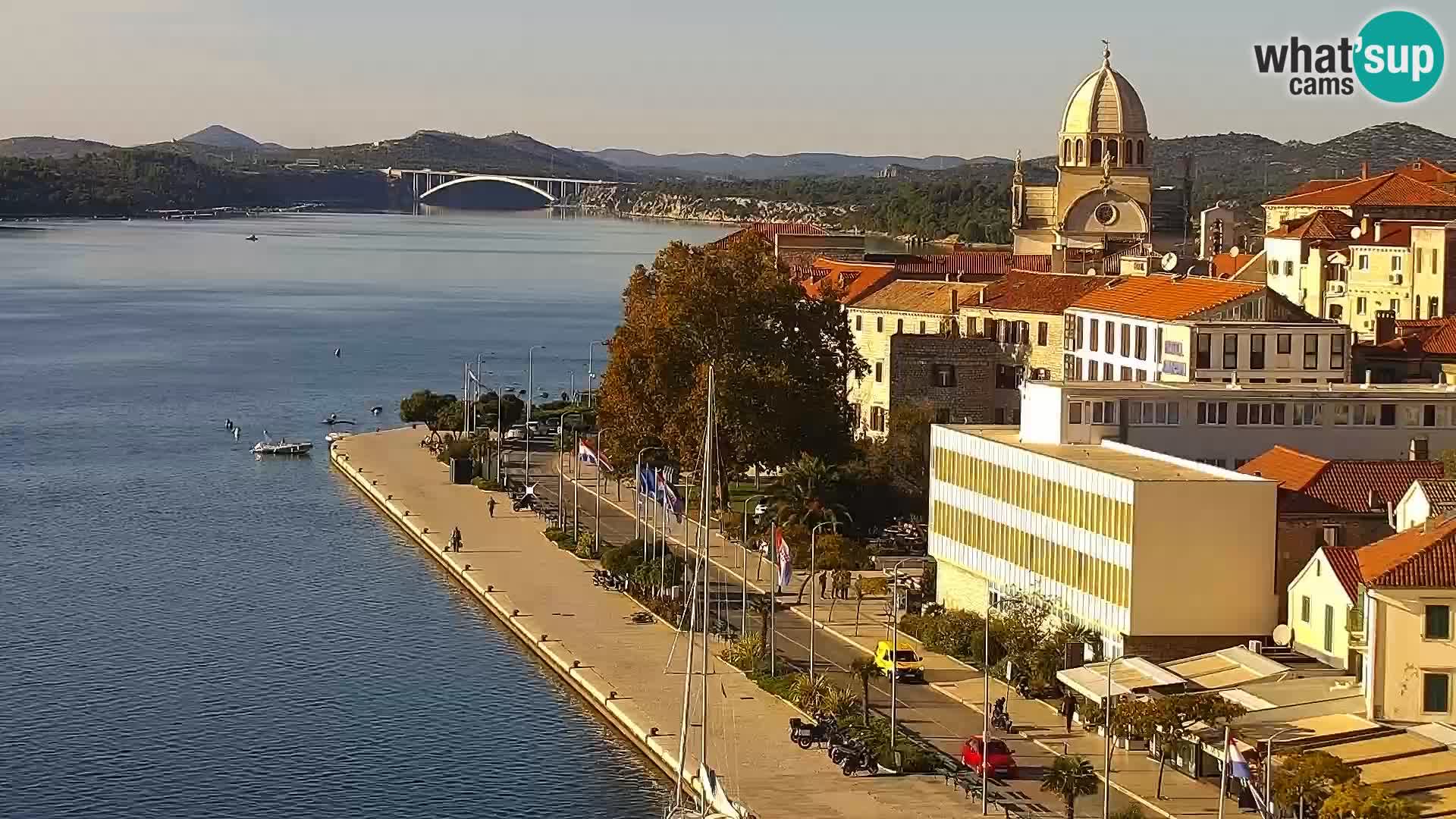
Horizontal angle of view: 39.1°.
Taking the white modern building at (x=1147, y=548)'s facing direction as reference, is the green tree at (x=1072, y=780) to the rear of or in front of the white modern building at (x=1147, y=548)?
in front

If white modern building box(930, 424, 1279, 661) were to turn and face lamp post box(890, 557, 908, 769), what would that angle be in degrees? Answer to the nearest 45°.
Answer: approximately 45° to its left

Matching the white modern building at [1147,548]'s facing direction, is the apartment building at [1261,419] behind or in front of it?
behind

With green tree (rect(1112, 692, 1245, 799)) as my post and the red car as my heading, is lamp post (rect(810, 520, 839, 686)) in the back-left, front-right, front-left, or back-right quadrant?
front-right

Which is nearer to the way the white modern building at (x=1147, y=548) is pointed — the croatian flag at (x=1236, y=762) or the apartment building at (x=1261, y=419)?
the croatian flag

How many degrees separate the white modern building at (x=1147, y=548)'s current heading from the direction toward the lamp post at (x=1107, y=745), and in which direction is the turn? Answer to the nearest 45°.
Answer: approximately 45° to its left

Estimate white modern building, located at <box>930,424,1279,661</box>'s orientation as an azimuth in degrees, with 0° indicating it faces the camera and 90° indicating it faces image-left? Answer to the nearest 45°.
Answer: approximately 45°

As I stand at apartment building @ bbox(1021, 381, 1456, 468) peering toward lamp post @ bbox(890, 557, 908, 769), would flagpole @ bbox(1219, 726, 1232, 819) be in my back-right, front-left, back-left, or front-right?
front-left

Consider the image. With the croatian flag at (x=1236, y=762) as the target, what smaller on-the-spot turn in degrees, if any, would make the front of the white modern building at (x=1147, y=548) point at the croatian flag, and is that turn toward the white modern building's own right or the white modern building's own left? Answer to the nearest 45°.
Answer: approximately 45° to the white modern building's own left
